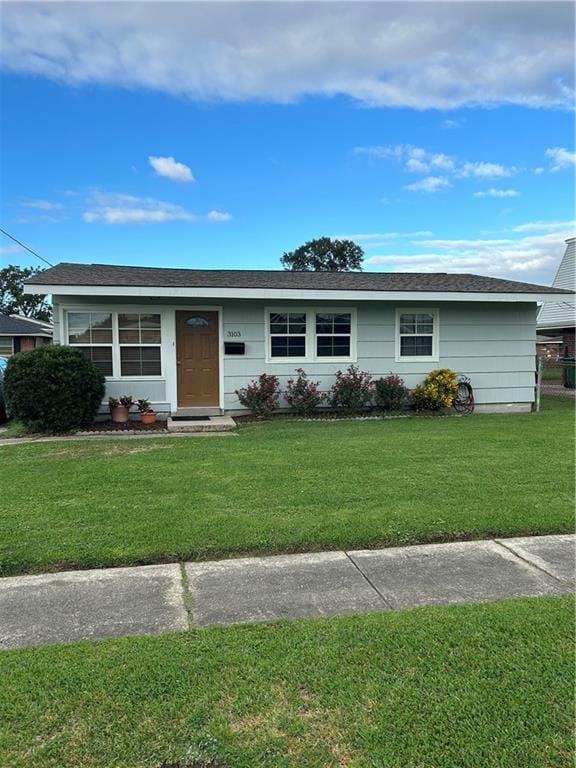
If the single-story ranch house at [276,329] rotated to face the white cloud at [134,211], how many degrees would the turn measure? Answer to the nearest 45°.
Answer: approximately 135° to its right

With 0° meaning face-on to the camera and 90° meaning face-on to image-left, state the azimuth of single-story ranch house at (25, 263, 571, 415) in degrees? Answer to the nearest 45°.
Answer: approximately 0°

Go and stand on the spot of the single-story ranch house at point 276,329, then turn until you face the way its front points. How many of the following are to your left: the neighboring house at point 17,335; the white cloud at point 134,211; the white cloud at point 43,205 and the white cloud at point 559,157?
1

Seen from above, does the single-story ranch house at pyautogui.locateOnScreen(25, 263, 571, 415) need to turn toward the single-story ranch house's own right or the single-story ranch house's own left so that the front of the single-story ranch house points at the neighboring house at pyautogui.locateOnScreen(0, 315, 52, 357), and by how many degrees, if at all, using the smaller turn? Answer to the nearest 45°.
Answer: approximately 135° to the single-story ranch house's own right

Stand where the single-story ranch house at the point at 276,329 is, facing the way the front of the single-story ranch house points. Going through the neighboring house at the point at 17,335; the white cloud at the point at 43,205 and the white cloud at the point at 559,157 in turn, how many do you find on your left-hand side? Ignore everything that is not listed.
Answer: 1

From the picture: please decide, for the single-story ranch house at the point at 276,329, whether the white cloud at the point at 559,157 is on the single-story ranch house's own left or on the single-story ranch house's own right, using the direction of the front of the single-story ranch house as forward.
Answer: on the single-story ranch house's own left

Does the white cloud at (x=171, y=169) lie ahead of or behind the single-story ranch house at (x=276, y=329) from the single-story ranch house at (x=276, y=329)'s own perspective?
behind

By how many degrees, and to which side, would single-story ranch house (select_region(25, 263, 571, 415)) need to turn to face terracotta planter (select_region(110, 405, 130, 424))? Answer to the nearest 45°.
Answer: approximately 90° to its right

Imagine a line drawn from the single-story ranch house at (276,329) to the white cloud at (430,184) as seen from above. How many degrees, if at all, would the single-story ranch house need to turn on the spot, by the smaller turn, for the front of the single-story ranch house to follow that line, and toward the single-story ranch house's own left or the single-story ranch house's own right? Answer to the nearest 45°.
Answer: approximately 135° to the single-story ranch house's own left
